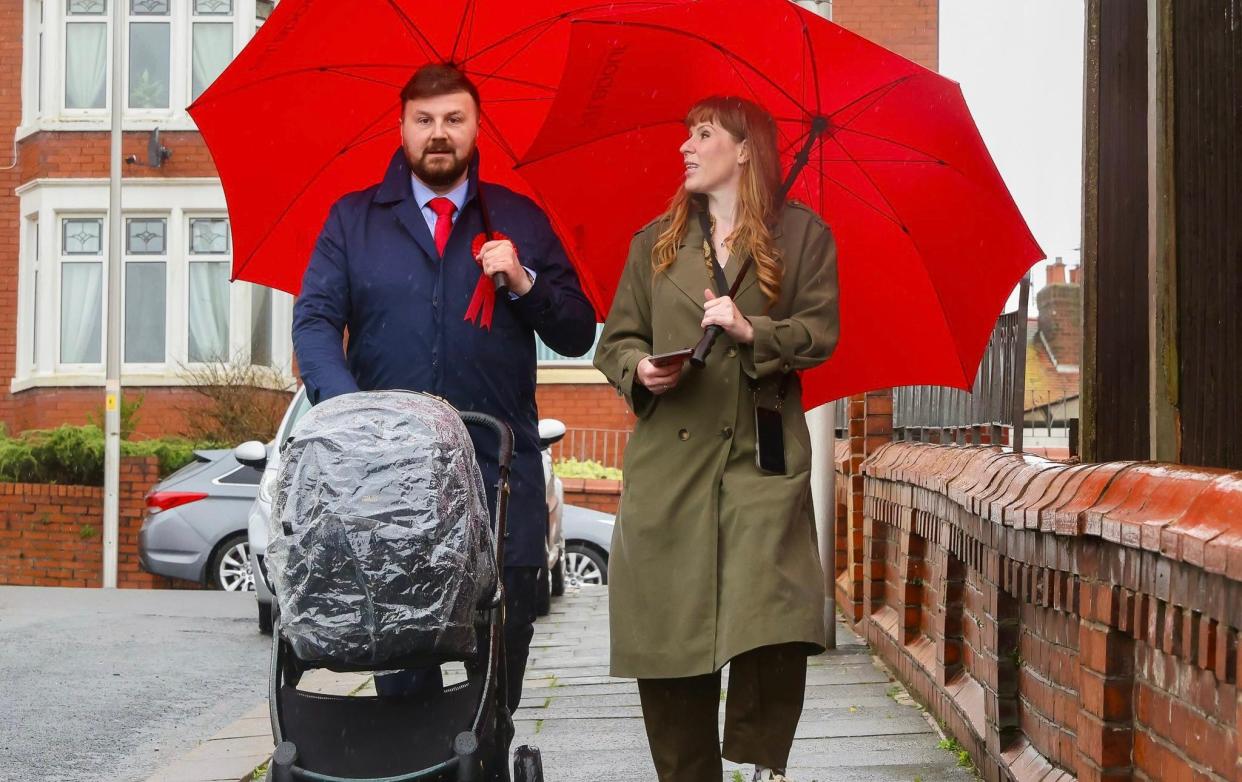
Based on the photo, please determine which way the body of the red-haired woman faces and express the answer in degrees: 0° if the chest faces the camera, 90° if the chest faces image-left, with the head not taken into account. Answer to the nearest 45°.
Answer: approximately 0°

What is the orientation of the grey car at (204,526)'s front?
to the viewer's right

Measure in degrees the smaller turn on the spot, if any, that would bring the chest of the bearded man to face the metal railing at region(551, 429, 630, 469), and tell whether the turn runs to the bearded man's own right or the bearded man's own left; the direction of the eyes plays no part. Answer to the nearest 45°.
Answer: approximately 180°

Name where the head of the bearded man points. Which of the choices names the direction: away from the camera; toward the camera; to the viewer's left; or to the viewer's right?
toward the camera

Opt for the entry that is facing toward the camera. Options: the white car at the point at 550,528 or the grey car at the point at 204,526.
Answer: the white car at the point at 550,528

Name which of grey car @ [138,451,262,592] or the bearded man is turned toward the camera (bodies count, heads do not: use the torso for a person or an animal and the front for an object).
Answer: the bearded man

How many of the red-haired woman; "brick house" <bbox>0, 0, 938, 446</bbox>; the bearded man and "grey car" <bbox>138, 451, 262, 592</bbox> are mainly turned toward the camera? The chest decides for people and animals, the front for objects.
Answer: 3

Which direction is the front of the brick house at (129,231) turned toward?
toward the camera

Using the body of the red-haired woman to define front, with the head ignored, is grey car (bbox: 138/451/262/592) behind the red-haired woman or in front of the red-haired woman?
behind

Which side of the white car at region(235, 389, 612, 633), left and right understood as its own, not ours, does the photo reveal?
front

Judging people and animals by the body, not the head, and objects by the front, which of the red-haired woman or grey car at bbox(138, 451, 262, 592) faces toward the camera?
the red-haired woman

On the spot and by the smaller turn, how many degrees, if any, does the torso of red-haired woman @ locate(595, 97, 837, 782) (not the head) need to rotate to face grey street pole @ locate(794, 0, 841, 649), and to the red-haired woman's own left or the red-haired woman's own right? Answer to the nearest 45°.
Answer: approximately 180°
